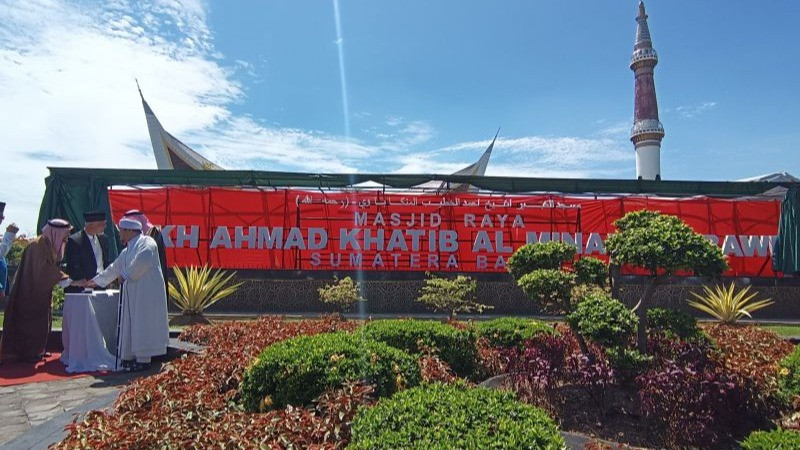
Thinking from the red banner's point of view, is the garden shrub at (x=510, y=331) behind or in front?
in front

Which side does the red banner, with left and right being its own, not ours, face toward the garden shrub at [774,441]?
front

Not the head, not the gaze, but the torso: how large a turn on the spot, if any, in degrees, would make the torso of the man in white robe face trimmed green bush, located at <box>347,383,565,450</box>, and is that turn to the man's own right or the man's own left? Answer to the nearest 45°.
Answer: approximately 90° to the man's own left

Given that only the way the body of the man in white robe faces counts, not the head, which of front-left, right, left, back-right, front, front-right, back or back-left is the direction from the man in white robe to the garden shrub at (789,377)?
back-left

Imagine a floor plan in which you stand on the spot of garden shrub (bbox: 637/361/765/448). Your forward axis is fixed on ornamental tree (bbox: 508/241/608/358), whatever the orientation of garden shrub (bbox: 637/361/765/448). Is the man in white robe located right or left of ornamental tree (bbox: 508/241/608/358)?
left

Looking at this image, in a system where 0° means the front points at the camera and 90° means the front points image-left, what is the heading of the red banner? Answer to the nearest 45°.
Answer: approximately 0°

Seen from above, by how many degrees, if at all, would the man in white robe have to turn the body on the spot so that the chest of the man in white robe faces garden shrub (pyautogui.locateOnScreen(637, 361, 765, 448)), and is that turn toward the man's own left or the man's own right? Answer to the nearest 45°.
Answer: approximately 135° to the man's own left

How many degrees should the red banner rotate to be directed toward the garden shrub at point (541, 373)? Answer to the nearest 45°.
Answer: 0° — it already faces it

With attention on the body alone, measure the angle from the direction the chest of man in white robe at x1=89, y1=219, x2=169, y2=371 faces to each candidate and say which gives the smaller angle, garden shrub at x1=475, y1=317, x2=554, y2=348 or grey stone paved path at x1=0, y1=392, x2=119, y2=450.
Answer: the grey stone paved path

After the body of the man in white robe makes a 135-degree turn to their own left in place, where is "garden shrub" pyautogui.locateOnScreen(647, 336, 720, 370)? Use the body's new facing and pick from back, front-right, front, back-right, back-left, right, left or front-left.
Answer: front

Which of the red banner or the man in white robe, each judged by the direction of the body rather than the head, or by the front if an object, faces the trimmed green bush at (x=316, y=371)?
the red banner

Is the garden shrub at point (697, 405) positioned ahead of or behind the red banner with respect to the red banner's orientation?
ahead

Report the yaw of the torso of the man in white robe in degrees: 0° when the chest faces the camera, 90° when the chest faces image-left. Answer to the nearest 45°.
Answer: approximately 90°

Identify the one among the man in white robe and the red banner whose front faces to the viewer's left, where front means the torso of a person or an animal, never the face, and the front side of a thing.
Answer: the man in white robe

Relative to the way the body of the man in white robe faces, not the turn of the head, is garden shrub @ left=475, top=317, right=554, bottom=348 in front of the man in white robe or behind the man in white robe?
behind

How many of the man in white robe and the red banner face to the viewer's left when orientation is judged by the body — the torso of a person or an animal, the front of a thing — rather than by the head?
1
